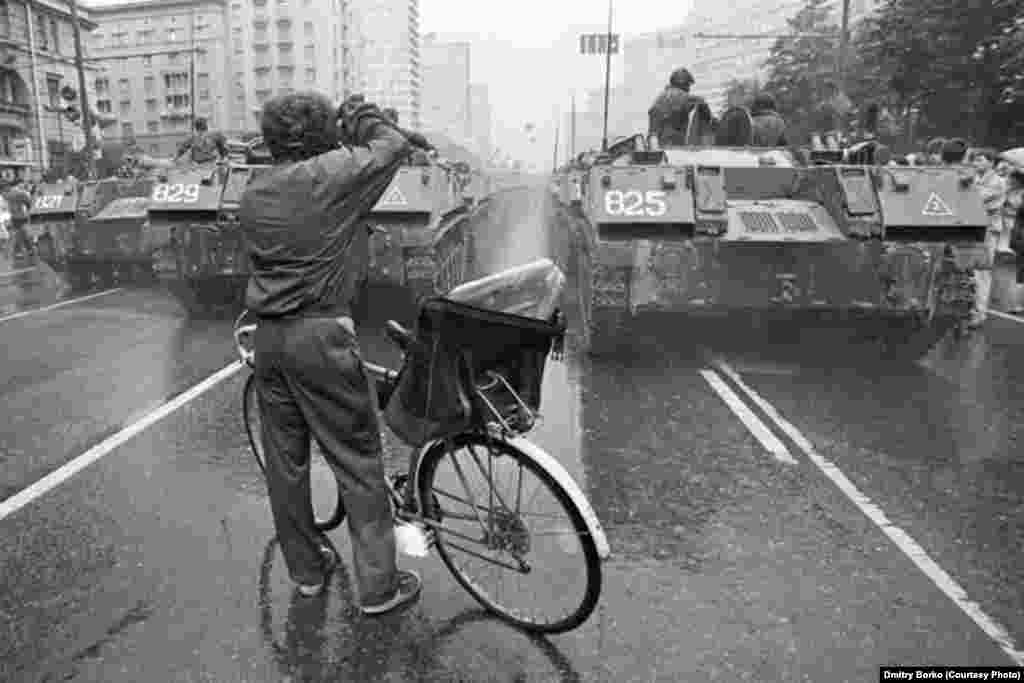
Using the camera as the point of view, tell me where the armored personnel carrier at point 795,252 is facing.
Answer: facing away from the viewer

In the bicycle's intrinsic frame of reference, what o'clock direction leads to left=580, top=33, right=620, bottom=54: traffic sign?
The traffic sign is roughly at 2 o'clock from the bicycle.

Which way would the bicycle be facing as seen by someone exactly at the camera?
facing away from the viewer and to the left of the viewer

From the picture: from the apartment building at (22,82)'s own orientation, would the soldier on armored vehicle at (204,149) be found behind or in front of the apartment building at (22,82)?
in front

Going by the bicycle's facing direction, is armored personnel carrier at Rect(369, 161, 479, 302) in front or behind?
in front

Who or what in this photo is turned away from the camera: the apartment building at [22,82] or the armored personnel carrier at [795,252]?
the armored personnel carrier

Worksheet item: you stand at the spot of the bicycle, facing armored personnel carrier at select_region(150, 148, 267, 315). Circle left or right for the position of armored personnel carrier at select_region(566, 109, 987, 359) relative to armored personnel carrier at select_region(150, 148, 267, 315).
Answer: right

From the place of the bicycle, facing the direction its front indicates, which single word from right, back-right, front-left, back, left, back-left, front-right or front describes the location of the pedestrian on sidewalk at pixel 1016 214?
right

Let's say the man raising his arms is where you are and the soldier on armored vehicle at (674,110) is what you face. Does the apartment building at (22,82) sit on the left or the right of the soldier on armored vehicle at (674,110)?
left

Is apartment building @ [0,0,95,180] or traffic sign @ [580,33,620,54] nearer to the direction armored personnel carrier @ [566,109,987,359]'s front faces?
the traffic sign

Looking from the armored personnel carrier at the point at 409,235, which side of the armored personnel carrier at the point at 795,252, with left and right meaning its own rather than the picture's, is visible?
left

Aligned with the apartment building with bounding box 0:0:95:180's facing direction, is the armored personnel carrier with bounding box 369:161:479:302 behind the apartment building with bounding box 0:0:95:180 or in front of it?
in front

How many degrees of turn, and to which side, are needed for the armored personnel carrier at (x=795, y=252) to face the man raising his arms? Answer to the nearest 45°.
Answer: approximately 180°

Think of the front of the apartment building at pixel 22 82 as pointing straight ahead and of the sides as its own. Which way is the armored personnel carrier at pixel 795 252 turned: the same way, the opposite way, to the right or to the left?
to the left

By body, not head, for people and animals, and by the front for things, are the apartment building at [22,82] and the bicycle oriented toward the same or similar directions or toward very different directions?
very different directions
